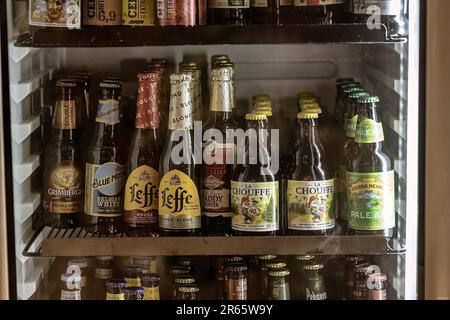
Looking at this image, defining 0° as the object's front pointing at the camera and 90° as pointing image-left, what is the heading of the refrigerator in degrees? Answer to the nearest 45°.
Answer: approximately 0°
